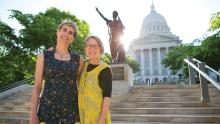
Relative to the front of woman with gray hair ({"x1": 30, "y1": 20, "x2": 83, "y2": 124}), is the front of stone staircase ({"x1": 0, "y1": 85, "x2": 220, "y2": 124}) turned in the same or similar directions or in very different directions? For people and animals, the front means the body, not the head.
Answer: same or similar directions

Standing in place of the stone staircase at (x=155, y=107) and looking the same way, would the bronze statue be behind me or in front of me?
behind

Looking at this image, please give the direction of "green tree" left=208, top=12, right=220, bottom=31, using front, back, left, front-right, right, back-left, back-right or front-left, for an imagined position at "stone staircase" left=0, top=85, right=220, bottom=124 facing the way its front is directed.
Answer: back-left

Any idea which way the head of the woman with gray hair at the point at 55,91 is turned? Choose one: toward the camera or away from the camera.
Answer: toward the camera

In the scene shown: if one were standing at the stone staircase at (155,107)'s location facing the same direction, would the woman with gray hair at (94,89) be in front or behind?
in front

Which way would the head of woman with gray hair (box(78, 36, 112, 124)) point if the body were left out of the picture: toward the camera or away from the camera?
toward the camera

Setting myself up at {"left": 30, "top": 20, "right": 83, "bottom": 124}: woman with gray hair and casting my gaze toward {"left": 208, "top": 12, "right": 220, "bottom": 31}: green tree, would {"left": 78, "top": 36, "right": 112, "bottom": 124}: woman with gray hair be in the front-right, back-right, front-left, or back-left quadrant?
front-right

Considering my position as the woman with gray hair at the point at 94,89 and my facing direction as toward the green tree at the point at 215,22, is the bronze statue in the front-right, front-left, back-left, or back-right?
front-left

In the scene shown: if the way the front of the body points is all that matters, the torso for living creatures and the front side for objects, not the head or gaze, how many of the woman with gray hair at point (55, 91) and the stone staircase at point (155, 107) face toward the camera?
2

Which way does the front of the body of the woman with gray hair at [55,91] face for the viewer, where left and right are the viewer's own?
facing the viewer

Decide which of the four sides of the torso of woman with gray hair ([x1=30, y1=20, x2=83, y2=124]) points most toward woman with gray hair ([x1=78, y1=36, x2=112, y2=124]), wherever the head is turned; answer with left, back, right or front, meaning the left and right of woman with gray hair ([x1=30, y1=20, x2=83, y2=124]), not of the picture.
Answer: left

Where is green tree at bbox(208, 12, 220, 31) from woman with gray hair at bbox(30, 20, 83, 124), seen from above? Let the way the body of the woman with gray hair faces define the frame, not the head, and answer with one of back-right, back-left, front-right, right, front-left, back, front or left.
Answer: back-left
